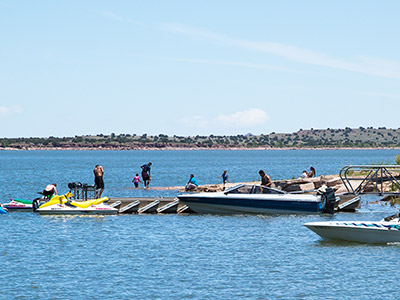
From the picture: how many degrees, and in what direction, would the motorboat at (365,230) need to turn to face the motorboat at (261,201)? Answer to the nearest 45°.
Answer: approximately 45° to its right

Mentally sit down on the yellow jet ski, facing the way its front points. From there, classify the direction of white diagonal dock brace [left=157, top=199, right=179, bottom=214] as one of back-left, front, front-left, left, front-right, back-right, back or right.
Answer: back

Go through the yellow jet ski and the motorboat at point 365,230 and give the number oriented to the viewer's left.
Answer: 2

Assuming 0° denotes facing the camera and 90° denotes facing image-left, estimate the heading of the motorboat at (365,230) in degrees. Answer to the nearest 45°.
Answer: approximately 90°

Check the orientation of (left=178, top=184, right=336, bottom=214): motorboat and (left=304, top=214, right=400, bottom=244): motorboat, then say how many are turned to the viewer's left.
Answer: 2

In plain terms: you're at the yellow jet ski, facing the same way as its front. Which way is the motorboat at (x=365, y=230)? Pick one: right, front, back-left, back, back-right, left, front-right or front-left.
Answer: back-left

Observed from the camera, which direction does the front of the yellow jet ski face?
facing to the left of the viewer

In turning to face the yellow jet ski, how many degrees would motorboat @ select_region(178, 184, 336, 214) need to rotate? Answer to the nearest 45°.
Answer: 0° — it already faces it

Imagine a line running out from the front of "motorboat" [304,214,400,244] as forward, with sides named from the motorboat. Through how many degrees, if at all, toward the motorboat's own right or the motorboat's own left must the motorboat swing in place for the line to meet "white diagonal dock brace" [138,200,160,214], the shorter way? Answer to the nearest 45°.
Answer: approximately 45° to the motorboat's own right

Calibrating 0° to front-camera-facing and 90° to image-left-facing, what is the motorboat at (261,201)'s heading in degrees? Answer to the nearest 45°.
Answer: approximately 90°
